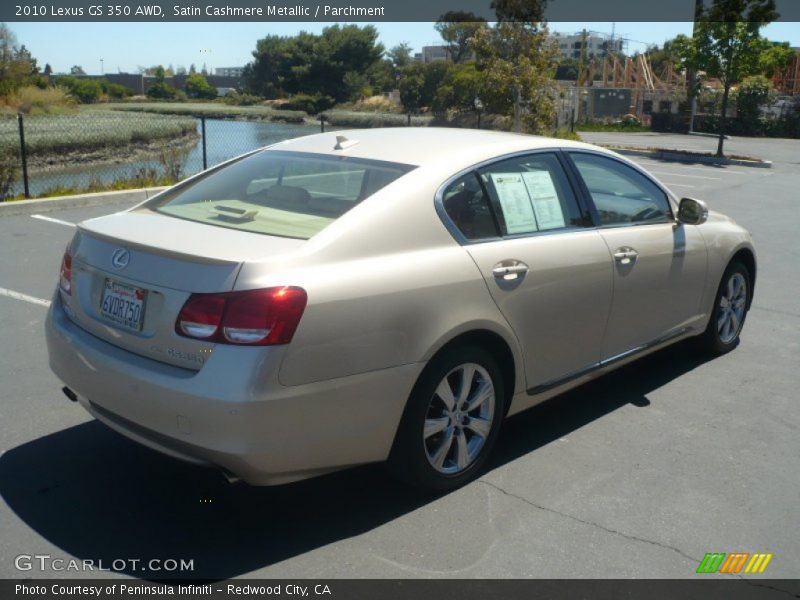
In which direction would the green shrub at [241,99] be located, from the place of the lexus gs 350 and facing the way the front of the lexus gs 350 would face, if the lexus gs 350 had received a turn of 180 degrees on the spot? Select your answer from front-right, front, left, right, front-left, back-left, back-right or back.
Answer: back-right

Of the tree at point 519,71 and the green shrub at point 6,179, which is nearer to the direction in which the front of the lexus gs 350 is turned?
the tree

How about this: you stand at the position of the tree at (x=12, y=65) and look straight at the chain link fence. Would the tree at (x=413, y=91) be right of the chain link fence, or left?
left

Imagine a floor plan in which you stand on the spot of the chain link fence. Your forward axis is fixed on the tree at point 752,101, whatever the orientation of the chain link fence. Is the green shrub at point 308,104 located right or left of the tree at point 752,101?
left

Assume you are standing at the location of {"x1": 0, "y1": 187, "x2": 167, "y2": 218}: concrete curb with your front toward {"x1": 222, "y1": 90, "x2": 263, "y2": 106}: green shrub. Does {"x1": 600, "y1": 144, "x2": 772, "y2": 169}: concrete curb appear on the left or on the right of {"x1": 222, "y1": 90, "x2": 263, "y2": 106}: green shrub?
right

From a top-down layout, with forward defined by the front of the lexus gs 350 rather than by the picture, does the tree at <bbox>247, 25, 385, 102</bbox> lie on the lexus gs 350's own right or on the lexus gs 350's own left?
on the lexus gs 350's own left

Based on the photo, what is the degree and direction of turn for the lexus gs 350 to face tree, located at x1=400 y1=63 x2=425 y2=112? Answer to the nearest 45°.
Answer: approximately 45° to its left

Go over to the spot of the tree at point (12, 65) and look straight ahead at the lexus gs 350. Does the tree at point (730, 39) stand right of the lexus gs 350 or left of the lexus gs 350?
left

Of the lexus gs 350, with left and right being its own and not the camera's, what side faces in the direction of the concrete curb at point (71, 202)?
left

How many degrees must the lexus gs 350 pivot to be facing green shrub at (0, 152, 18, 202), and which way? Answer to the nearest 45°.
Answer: approximately 90° to its left

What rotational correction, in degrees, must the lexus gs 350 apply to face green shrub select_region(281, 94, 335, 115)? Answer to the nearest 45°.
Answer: approximately 45° to its left

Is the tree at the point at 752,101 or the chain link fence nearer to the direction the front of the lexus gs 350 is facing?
the tree

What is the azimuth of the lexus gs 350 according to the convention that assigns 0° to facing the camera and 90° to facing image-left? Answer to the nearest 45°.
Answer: approximately 225°
